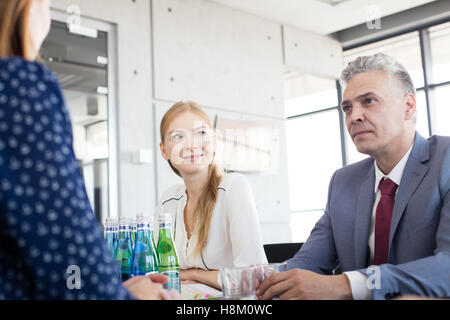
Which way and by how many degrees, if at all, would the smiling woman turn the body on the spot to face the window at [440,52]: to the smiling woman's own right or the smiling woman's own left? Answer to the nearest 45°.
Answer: approximately 180°

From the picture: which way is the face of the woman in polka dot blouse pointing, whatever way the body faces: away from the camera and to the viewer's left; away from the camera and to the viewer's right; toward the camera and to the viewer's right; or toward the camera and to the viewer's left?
away from the camera and to the viewer's right

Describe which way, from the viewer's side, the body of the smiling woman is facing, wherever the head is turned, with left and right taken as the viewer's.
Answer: facing the viewer and to the left of the viewer

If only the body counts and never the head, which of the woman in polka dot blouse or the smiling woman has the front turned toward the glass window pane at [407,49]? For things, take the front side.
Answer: the woman in polka dot blouse

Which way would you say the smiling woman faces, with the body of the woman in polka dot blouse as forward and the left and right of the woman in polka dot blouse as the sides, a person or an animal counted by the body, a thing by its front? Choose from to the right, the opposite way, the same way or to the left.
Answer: the opposite way

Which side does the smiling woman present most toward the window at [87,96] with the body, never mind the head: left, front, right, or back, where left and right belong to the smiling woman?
right

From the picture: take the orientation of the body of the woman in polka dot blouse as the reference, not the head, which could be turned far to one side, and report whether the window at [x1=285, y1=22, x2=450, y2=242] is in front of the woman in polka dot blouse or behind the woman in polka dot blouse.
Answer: in front

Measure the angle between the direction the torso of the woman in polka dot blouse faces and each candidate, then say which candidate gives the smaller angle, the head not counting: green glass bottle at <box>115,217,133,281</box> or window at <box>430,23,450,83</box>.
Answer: the window

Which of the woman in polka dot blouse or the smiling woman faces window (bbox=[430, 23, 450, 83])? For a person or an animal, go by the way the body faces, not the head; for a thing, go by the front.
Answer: the woman in polka dot blouse

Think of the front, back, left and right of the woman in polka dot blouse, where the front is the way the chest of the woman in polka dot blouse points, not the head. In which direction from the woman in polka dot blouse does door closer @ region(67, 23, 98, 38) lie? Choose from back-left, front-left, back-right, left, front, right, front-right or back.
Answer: front-left

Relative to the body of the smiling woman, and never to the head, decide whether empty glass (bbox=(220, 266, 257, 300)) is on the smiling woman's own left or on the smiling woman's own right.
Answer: on the smiling woman's own left

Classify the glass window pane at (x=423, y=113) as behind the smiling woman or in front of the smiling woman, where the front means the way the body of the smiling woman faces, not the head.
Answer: behind

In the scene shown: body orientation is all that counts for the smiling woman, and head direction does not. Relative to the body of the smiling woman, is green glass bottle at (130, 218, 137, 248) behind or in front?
in front

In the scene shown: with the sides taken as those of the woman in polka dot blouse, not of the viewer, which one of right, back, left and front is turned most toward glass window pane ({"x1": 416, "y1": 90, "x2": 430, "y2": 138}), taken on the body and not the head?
front

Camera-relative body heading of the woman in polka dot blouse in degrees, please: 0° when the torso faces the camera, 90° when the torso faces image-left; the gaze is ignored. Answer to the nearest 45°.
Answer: approximately 225°
